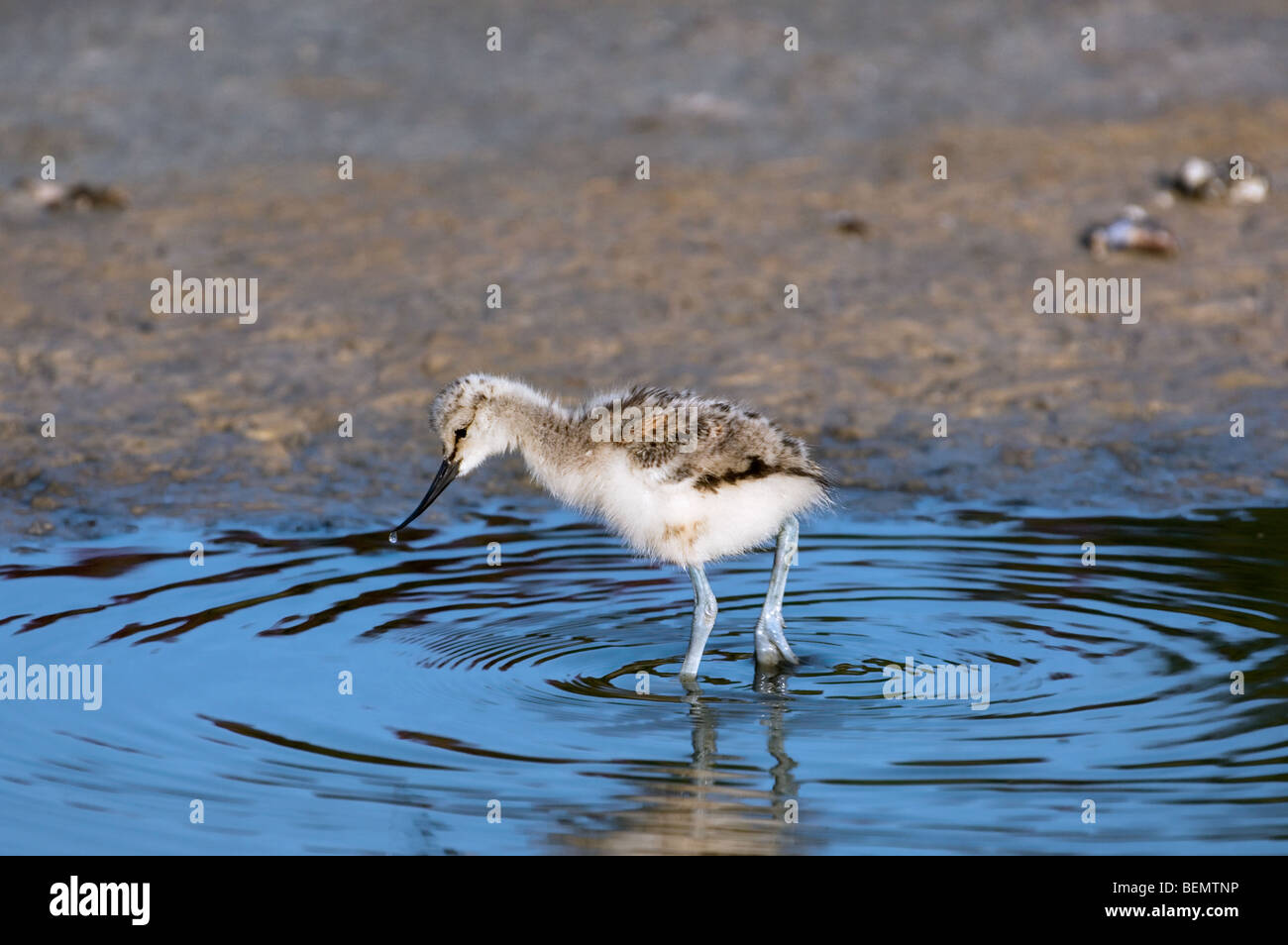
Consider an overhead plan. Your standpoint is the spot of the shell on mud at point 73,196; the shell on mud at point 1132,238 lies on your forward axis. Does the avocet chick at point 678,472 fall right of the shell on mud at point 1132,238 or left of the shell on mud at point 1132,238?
right

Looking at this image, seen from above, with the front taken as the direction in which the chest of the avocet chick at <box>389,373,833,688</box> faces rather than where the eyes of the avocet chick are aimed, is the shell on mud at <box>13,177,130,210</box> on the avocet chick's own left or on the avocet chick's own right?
on the avocet chick's own right

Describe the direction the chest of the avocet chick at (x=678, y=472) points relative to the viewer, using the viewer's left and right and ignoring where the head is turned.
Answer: facing to the left of the viewer

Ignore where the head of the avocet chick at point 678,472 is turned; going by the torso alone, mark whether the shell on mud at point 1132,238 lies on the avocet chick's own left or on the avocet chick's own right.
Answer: on the avocet chick's own right
